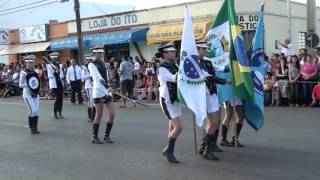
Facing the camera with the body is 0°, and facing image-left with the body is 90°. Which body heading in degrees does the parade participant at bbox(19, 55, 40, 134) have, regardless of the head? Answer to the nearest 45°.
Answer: approximately 315°

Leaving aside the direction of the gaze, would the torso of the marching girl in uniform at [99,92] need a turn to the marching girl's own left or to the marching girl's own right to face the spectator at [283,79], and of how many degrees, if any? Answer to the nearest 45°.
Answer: approximately 90° to the marching girl's own left

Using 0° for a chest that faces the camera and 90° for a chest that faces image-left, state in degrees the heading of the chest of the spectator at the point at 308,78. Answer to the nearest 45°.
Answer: approximately 0°

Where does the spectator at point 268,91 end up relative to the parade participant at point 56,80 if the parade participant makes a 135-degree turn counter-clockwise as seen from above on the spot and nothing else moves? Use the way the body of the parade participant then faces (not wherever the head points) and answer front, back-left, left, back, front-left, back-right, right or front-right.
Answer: right

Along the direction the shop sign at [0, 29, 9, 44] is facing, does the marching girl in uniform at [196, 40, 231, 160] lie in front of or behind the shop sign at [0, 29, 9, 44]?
in front

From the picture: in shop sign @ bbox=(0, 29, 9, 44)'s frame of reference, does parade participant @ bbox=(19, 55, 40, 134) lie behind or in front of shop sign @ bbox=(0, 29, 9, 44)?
in front

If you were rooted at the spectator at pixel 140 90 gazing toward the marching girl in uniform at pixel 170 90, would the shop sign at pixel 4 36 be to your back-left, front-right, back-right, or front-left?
back-right
